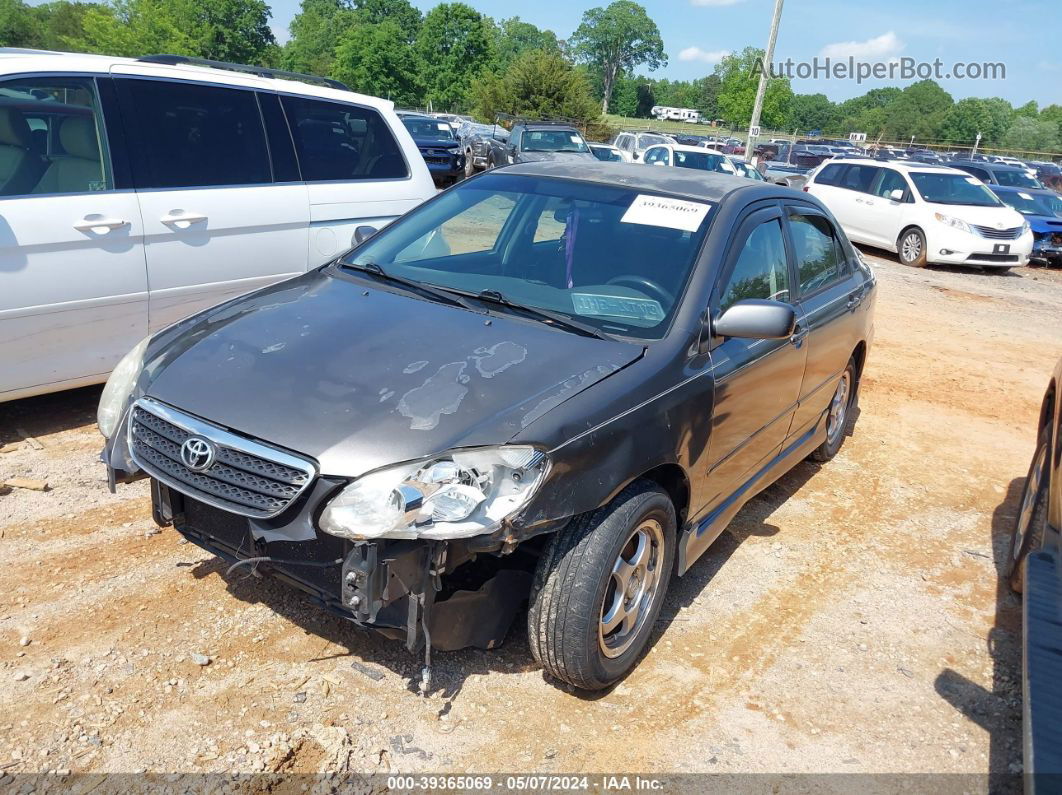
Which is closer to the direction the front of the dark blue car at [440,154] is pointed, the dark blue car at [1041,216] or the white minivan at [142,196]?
the white minivan

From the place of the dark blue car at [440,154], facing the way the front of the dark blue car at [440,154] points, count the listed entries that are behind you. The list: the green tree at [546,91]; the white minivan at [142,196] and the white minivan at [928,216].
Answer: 1

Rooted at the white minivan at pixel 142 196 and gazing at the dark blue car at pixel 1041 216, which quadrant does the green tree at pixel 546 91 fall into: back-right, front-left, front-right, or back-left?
front-left

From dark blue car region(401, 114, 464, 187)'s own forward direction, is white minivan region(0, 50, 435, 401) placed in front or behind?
in front

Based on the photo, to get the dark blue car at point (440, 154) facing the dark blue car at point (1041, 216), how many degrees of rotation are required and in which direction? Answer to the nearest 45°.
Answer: approximately 90° to its left

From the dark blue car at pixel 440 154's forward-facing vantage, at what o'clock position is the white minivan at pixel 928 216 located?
The white minivan is roughly at 10 o'clock from the dark blue car.

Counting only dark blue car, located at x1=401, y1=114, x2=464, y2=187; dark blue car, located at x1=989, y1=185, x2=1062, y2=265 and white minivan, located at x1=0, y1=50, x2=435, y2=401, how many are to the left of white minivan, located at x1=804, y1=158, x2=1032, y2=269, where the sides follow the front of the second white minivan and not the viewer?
1

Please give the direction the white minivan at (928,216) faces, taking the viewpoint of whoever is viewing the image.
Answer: facing the viewer and to the right of the viewer

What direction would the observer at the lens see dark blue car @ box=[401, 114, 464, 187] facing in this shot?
facing the viewer

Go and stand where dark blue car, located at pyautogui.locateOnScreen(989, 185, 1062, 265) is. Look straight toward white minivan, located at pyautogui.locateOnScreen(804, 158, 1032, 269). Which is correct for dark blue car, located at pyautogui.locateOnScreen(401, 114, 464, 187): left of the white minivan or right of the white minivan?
right

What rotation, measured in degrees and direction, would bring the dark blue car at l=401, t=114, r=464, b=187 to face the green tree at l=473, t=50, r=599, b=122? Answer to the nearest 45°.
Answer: approximately 180°

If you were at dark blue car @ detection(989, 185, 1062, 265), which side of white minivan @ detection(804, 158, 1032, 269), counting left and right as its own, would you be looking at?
left

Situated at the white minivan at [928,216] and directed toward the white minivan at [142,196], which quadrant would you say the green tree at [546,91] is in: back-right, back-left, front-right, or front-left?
back-right
